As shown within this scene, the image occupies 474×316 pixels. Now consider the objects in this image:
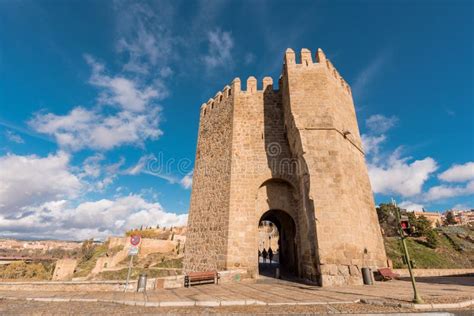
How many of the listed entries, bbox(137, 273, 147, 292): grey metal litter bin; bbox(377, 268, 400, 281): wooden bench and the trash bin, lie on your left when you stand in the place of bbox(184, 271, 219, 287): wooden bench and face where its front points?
2

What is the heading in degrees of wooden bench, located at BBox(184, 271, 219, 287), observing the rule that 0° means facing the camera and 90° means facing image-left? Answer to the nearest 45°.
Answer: approximately 0°

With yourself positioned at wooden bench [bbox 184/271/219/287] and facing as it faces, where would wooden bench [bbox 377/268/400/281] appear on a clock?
wooden bench [bbox 377/268/400/281] is roughly at 9 o'clock from wooden bench [bbox 184/271/219/287].

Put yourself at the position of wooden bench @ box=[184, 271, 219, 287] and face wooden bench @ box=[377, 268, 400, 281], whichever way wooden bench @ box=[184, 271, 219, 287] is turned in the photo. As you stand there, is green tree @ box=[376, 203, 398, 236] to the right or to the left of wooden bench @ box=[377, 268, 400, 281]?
left

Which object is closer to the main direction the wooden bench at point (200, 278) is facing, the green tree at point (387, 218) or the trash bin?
the trash bin

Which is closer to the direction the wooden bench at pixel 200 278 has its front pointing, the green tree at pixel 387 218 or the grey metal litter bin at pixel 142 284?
the grey metal litter bin

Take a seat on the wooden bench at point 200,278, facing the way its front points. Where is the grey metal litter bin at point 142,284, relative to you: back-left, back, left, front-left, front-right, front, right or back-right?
front-right

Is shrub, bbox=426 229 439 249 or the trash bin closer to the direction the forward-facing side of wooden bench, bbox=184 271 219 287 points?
the trash bin

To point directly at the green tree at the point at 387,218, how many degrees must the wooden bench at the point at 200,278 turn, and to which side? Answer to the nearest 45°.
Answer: approximately 135° to its left

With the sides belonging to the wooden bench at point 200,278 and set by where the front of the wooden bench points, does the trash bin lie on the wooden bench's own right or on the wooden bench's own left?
on the wooden bench's own left
